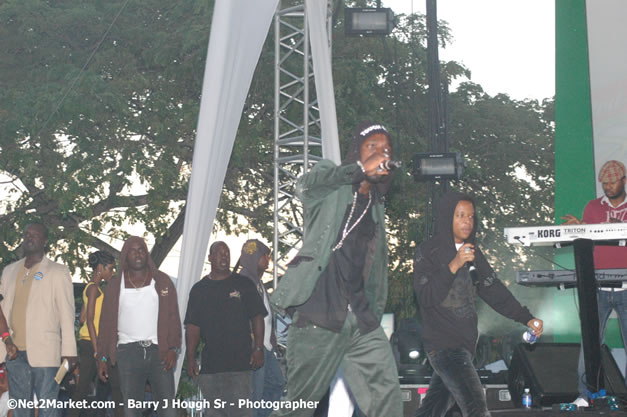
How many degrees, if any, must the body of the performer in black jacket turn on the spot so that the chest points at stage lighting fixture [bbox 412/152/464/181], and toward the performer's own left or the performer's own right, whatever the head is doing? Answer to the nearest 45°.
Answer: approximately 135° to the performer's own left

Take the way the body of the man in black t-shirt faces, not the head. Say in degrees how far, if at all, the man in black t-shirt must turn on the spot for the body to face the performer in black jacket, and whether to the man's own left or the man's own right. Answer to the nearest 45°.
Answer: approximately 45° to the man's own left

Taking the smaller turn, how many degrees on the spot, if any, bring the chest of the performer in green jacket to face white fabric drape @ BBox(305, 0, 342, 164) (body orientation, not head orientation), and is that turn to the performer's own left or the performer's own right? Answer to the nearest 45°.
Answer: approximately 135° to the performer's own left

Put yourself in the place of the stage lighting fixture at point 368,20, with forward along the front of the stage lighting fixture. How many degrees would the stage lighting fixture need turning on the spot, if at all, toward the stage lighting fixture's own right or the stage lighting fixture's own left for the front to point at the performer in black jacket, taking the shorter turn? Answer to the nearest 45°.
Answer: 0° — it already faces them

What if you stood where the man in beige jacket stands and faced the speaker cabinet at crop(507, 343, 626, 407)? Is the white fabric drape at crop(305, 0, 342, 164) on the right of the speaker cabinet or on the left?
left

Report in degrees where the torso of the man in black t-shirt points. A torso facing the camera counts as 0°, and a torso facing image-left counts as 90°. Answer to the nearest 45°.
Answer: approximately 0°

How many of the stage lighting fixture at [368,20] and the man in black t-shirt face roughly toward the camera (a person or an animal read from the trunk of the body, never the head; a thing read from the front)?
2

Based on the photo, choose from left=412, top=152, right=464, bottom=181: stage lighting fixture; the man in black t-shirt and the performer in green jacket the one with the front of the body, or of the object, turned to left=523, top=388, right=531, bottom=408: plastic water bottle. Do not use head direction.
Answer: the stage lighting fixture

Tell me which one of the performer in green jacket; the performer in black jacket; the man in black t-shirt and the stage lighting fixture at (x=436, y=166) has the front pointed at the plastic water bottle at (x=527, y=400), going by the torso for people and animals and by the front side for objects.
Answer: the stage lighting fixture
